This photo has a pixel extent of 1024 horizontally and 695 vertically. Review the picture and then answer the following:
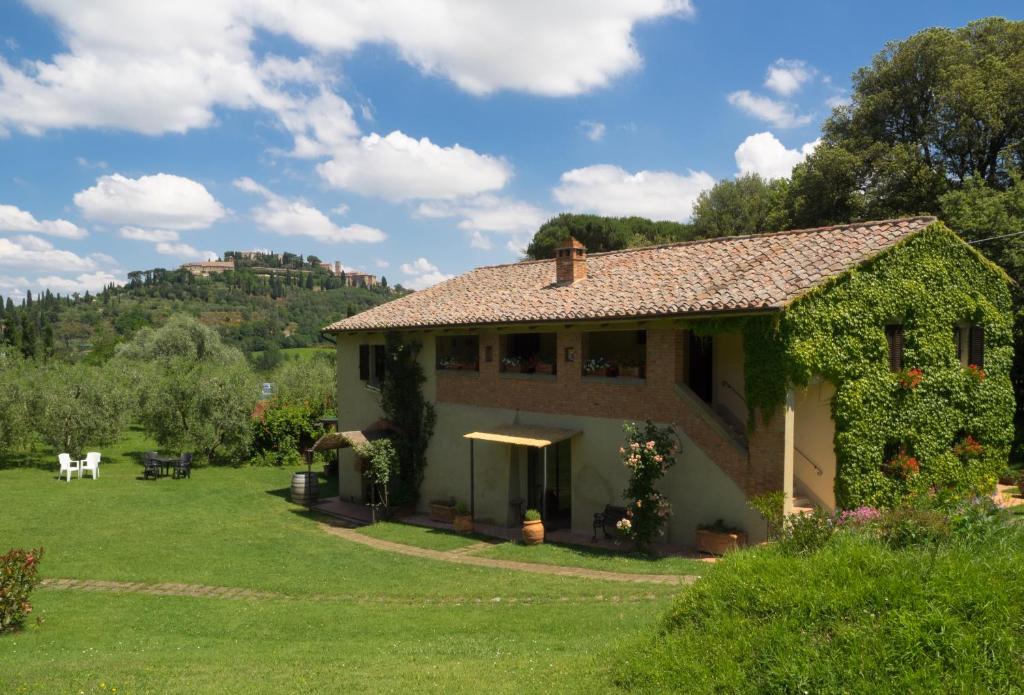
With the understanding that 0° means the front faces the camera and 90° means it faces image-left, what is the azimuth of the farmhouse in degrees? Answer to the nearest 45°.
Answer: approximately 45°

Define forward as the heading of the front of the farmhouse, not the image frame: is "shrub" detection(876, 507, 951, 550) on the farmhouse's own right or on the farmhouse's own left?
on the farmhouse's own left

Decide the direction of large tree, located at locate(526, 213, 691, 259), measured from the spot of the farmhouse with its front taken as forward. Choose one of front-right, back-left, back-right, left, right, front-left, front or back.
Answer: back-right

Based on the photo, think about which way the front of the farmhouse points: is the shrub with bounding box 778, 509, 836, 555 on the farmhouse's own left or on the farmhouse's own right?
on the farmhouse's own left

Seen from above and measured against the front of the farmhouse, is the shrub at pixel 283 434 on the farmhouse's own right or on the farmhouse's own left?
on the farmhouse's own right

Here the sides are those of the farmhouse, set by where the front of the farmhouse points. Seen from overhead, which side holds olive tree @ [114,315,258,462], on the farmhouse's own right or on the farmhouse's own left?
on the farmhouse's own right

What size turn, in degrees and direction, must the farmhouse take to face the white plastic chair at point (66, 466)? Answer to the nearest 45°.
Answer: approximately 45° to its right

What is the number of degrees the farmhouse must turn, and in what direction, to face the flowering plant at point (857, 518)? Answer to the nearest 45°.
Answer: approximately 45° to its left
